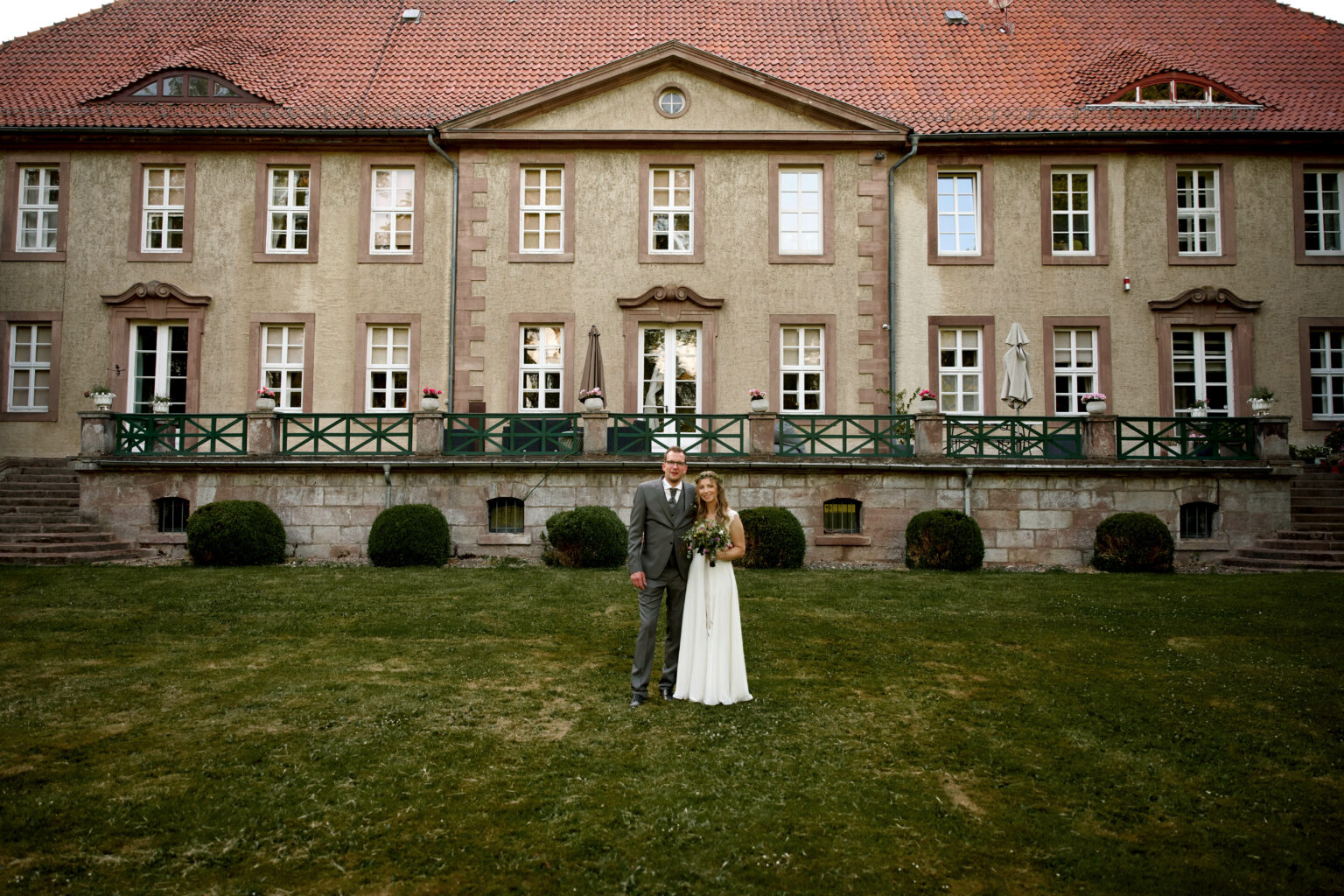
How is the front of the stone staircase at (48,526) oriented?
toward the camera

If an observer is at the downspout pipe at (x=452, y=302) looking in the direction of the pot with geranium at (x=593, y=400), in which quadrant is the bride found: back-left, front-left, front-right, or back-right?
front-right

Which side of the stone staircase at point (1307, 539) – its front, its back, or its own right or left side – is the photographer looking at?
front

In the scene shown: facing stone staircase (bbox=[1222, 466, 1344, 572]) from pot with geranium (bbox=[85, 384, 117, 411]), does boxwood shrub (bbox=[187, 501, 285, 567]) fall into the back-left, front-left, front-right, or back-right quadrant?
front-right

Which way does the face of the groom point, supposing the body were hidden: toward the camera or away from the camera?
toward the camera

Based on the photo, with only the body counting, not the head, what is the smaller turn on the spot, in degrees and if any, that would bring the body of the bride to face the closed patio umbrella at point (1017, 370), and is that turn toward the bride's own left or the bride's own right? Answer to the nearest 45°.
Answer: approximately 180°

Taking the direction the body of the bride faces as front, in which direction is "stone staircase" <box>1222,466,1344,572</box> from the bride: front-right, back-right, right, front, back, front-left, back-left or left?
back

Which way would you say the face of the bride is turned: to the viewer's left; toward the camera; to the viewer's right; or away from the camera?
toward the camera

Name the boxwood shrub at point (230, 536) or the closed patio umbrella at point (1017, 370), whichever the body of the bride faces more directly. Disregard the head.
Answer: the boxwood shrub

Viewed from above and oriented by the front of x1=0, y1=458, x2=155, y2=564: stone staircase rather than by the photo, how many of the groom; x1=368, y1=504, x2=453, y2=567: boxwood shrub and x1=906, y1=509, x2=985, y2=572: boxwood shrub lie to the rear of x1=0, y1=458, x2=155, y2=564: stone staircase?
0

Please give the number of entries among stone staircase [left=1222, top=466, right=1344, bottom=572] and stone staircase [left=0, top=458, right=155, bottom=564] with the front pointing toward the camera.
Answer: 2

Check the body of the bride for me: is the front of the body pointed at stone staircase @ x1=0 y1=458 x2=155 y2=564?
no

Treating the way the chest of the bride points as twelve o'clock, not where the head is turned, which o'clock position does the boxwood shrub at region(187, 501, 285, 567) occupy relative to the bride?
The boxwood shrub is roughly at 5 o'clock from the bride.

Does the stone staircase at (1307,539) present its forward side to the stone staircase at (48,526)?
no

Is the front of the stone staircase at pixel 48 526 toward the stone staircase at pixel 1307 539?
no

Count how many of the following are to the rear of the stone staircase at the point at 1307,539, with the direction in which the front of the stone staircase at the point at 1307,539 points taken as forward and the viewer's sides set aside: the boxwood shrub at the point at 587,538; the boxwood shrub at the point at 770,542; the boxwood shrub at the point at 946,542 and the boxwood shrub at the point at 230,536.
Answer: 0

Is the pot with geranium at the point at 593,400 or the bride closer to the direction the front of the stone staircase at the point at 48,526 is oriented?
the bride
